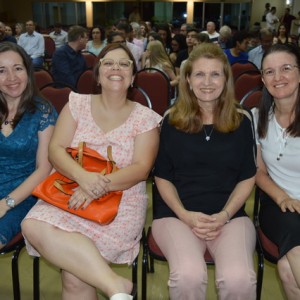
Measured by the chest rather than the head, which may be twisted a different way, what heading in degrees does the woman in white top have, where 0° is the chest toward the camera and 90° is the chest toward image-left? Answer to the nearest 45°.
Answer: approximately 0°

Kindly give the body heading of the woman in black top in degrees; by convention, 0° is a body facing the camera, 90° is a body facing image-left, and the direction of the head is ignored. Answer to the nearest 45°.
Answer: approximately 0°

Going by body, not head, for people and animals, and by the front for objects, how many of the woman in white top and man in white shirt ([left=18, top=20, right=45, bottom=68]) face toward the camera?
2

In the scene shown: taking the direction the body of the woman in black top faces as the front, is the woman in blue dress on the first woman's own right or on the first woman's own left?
on the first woman's own right

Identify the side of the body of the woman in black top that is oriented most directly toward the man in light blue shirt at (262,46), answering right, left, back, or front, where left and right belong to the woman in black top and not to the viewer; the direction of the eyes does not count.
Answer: back

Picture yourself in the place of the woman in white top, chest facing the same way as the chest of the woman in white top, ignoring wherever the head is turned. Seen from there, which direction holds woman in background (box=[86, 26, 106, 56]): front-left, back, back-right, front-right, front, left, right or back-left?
back-right

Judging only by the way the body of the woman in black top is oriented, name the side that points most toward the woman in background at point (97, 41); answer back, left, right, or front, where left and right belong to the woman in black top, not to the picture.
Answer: back

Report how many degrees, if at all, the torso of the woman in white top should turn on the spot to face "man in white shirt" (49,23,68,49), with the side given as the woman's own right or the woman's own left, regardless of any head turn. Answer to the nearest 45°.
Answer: approximately 135° to the woman's own right
